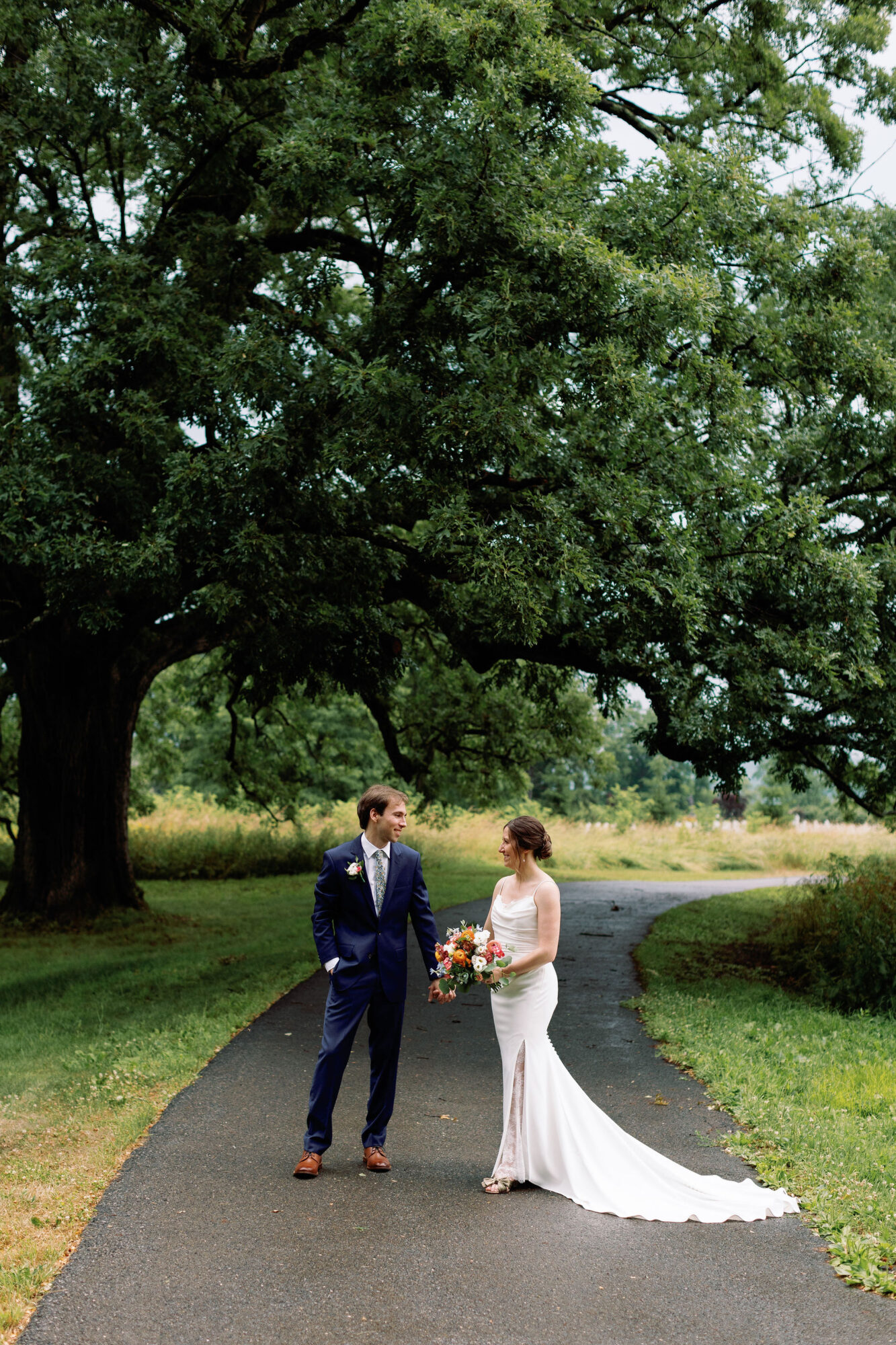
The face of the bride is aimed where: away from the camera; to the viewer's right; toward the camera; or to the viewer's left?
to the viewer's left

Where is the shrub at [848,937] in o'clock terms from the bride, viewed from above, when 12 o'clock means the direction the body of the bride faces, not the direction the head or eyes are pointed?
The shrub is roughly at 5 o'clock from the bride.

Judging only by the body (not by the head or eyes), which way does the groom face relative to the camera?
toward the camera

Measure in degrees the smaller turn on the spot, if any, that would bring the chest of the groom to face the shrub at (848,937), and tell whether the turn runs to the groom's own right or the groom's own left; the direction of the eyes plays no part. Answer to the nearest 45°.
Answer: approximately 135° to the groom's own left

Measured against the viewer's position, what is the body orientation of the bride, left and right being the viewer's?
facing the viewer and to the left of the viewer

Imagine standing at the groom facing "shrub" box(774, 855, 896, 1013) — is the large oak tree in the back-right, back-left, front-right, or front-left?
front-left

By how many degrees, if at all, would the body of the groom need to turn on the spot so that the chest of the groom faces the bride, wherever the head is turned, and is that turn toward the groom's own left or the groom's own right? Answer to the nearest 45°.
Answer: approximately 90° to the groom's own left

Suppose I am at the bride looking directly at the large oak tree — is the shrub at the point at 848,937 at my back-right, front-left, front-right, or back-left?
front-right

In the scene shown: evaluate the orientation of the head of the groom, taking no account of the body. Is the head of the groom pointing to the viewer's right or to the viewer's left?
to the viewer's right

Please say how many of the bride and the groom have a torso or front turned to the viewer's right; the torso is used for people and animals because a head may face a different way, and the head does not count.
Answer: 0
